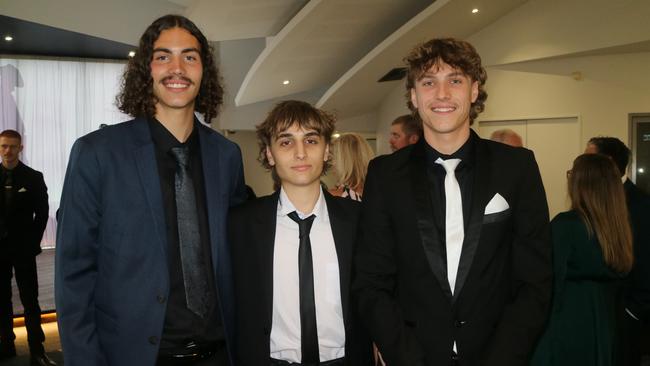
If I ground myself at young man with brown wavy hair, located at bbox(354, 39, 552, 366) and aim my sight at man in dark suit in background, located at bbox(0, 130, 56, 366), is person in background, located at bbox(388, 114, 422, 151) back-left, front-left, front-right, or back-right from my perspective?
front-right

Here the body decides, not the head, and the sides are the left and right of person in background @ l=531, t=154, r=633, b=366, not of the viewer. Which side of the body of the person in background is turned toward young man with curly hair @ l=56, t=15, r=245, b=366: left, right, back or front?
left

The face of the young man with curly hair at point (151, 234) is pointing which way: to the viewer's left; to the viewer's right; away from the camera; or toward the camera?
toward the camera

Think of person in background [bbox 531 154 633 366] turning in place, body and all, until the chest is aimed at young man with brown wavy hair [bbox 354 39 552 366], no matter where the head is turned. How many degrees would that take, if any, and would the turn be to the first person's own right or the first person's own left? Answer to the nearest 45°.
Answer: approximately 135° to the first person's own left

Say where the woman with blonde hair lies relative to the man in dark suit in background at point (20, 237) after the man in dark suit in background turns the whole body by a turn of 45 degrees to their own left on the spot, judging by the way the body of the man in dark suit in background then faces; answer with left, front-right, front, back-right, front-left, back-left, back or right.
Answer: front

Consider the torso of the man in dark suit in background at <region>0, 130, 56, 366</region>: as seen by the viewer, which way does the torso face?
toward the camera

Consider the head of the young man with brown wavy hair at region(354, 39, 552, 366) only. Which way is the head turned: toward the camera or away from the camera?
toward the camera

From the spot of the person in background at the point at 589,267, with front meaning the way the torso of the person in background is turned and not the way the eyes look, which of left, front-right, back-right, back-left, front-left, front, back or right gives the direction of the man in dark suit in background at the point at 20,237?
front-left

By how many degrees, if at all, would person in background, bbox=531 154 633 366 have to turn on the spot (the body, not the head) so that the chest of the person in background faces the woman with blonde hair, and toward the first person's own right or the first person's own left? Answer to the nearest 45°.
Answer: approximately 45° to the first person's own left

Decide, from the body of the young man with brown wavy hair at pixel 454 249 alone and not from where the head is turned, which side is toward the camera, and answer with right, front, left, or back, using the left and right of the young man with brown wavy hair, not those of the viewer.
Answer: front

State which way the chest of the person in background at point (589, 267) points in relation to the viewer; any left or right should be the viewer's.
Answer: facing away from the viewer and to the left of the viewer
